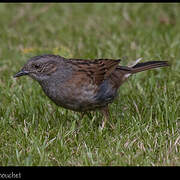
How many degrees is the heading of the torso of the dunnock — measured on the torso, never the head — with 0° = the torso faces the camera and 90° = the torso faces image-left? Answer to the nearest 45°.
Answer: approximately 90°
